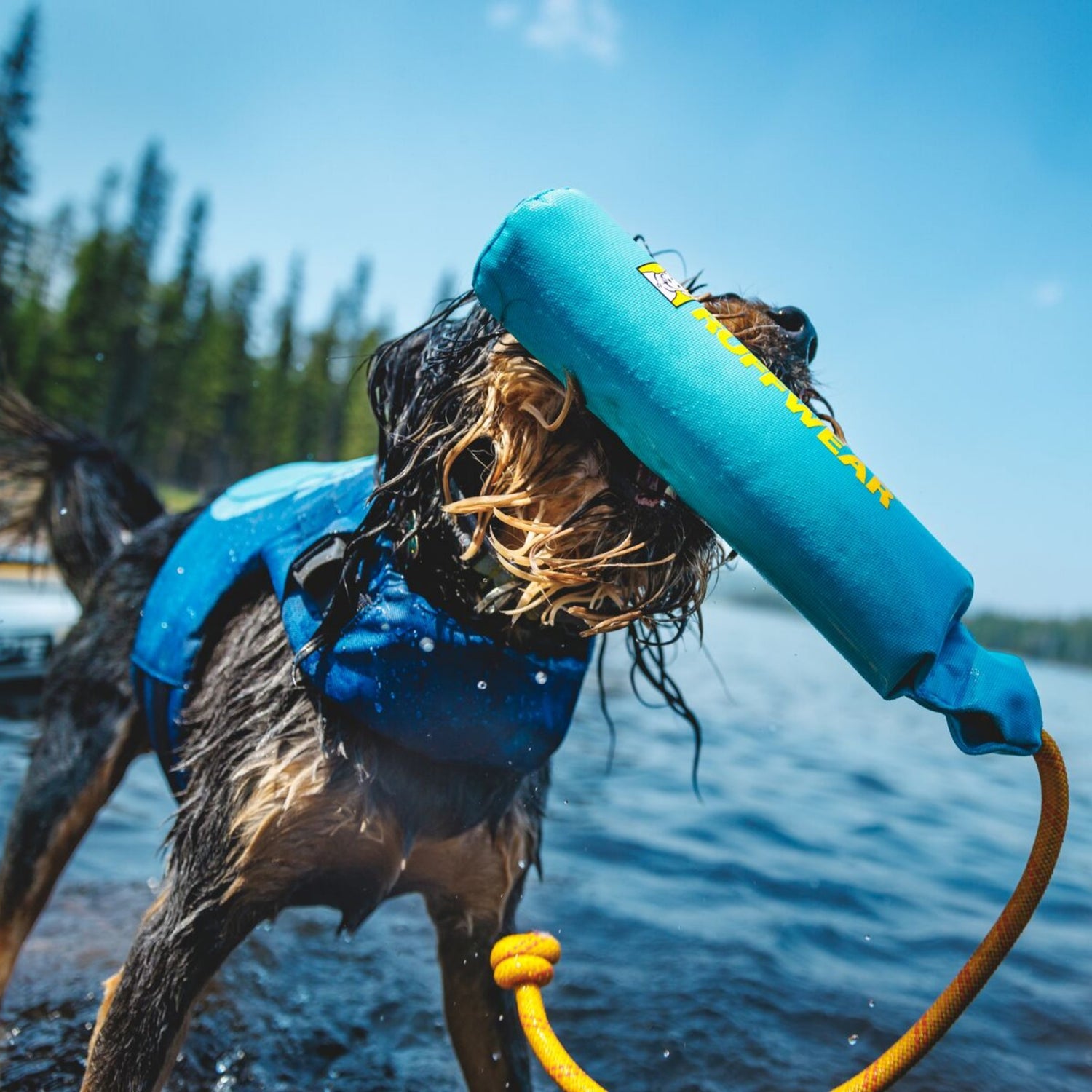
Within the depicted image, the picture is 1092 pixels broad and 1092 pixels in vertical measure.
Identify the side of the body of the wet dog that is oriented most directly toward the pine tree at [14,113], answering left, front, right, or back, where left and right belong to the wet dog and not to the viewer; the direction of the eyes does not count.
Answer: back

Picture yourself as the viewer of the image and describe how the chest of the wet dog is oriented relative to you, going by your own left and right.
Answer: facing the viewer and to the right of the viewer
